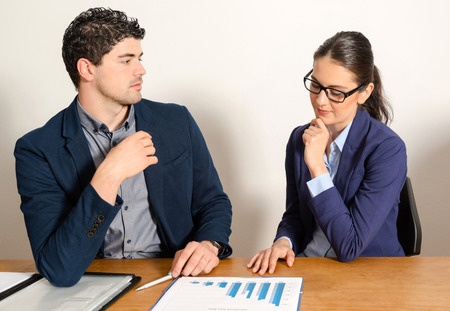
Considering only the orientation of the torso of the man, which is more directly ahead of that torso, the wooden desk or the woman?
the wooden desk

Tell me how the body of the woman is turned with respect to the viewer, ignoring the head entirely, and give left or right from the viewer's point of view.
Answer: facing the viewer and to the left of the viewer

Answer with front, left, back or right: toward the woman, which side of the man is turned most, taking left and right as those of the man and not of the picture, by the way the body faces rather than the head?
left

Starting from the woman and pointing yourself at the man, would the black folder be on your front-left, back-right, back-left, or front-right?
front-left

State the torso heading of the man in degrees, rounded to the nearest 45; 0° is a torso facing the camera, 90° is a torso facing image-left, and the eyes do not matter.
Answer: approximately 0°

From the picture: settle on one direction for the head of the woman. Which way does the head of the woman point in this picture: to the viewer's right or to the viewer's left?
to the viewer's left

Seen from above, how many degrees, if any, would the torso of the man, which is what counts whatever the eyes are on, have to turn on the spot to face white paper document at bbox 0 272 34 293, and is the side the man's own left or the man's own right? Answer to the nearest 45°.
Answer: approximately 45° to the man's own right

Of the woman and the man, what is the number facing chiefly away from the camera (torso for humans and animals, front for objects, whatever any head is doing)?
0

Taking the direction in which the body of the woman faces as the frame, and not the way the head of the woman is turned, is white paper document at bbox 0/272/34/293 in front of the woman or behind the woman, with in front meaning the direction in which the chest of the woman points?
in front

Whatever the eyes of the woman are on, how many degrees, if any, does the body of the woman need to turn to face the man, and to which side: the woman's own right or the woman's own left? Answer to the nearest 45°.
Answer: approximately 45° to the woman's own right
